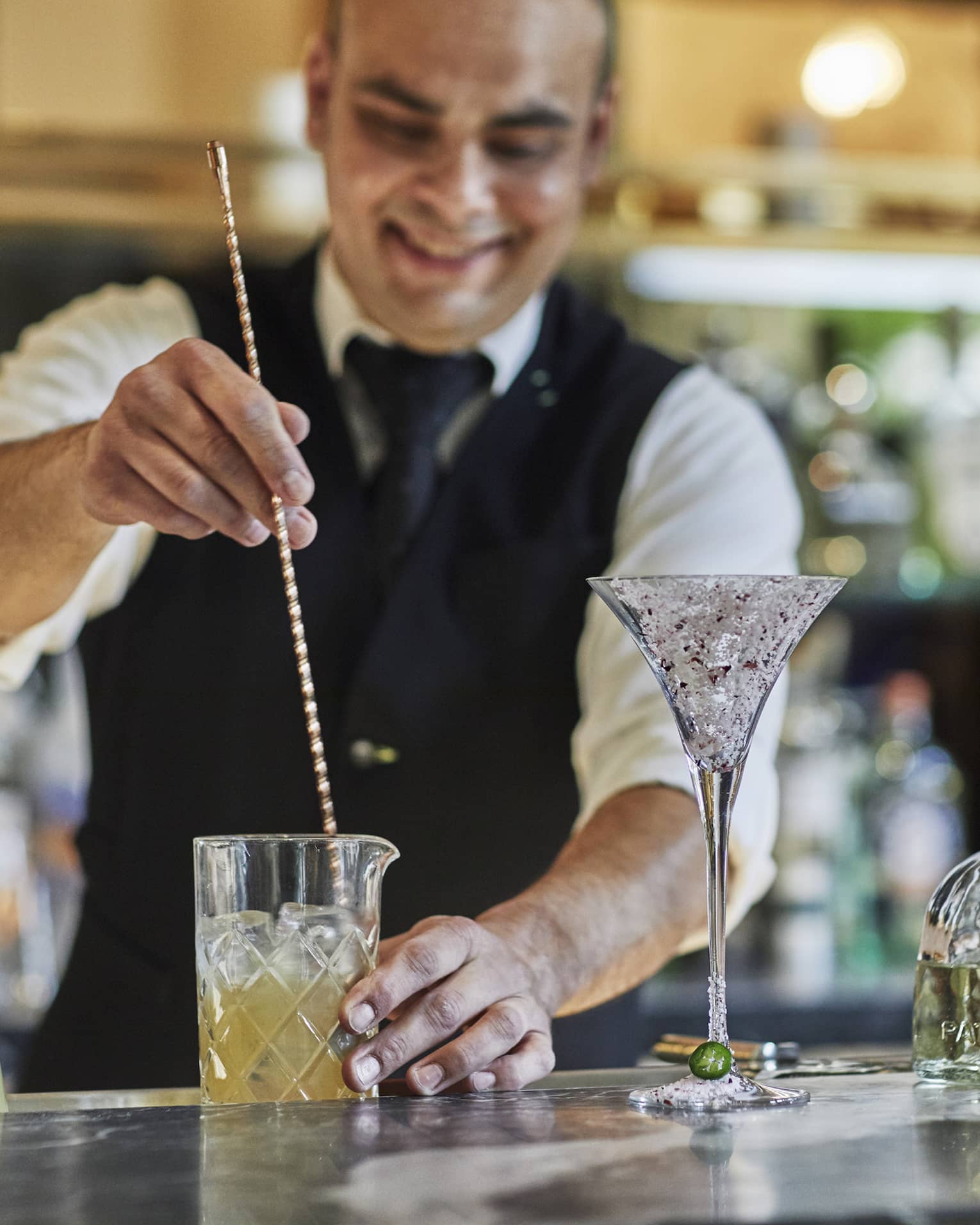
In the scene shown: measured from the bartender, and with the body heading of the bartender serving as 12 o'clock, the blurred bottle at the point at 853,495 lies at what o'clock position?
The blurred bottle is roughly at 7 o'clock from the bartender.

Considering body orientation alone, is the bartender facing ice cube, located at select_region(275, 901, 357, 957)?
yes

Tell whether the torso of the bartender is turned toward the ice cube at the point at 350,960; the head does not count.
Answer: yes

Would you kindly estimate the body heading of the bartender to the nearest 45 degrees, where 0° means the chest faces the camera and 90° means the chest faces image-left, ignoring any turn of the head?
approximately 0°

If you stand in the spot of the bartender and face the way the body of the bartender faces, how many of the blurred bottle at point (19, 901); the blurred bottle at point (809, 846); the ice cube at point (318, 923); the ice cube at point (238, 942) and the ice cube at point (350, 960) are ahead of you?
3

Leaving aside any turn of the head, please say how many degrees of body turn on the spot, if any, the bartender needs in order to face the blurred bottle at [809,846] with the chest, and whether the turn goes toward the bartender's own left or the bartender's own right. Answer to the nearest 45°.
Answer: approximately 135° to the bartender's own left
